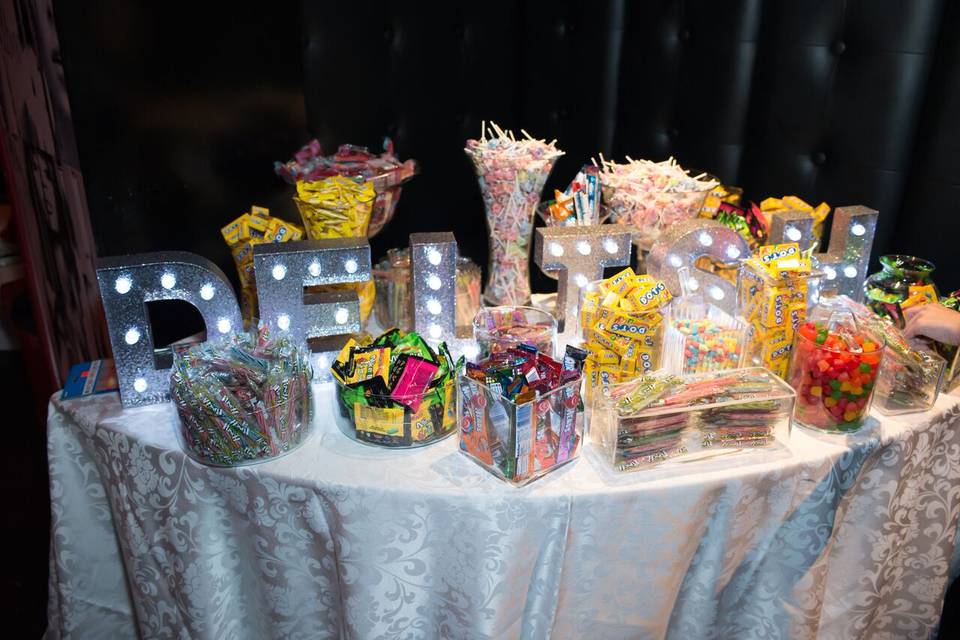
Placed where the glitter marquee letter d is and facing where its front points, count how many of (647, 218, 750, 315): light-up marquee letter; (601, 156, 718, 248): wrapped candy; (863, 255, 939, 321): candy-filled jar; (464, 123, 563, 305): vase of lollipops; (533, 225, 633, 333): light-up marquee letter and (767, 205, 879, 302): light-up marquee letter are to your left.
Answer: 6

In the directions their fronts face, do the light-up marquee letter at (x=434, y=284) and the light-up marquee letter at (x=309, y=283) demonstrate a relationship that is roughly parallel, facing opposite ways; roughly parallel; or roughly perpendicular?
roughly parallel

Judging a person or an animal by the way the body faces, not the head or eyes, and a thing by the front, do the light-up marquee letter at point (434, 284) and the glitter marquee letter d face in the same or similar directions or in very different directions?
same or similar directions

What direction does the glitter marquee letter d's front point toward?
toward the camera

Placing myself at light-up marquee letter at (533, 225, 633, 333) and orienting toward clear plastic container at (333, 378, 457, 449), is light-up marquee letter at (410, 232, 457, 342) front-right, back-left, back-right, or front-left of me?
front-right

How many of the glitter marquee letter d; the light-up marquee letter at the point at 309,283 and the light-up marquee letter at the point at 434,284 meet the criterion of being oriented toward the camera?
3

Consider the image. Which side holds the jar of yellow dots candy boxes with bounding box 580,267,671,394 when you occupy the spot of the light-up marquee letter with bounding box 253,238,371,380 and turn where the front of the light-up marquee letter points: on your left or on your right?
on your left

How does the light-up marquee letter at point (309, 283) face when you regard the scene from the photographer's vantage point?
facing the viewer

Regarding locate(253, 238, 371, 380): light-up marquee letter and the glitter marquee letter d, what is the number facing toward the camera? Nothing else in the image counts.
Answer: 2

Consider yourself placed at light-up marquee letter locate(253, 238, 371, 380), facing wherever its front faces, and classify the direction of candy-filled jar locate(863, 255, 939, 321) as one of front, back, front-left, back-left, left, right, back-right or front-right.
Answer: left

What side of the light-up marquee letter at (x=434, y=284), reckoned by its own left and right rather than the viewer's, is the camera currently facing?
front

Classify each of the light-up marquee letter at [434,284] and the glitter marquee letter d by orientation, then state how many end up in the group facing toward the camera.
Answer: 2

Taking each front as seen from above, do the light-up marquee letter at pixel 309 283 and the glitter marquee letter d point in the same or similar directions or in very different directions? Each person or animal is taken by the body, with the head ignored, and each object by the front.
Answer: same or similar directions

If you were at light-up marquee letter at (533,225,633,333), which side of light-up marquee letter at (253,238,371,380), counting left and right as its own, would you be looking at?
left
